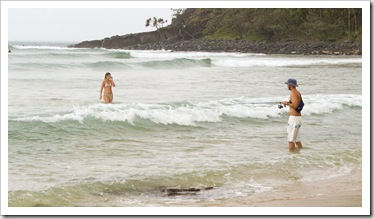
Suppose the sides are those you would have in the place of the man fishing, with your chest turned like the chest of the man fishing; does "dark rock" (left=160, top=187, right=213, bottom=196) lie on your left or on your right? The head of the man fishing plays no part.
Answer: on your left

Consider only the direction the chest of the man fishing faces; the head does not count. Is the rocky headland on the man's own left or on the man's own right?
on the man's own right

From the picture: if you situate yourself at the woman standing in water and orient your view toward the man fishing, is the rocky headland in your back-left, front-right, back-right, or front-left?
back-left

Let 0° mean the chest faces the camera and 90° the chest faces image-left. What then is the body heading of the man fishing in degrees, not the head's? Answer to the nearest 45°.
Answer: approximately 90°

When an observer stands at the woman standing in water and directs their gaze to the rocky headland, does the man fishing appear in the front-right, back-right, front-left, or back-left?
back-right
